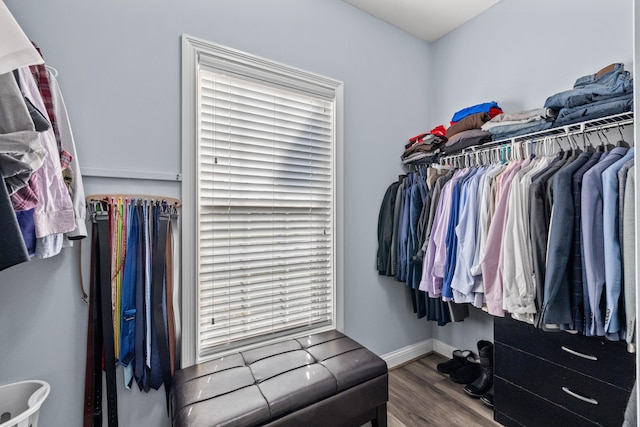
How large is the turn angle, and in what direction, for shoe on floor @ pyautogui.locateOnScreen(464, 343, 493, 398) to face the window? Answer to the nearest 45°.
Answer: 0° — it already faces it

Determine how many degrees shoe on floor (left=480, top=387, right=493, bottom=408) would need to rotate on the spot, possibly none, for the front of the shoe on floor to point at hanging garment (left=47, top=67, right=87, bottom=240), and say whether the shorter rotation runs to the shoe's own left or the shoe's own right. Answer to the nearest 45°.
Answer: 0° — it already faces it

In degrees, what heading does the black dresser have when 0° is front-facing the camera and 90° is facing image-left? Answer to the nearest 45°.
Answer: approximately 45°

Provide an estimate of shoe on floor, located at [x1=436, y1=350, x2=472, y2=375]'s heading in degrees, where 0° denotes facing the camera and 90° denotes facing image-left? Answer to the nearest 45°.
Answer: approximately 45°

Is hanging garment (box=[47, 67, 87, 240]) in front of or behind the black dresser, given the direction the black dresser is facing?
in front

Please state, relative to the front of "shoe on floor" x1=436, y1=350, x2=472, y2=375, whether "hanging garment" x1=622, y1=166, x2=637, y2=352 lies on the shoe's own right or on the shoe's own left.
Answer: on the shoe's own left

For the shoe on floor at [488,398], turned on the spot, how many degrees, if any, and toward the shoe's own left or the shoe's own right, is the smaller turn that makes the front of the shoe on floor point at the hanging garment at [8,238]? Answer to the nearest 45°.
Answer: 0° — it already faces it
